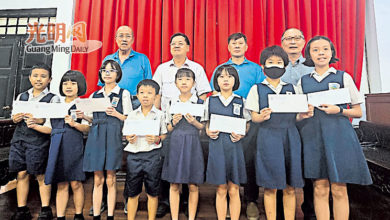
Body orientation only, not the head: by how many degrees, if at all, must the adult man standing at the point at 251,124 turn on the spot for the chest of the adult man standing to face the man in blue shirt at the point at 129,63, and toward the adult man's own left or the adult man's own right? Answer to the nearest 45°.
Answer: approximately 90° to the adult man's own right

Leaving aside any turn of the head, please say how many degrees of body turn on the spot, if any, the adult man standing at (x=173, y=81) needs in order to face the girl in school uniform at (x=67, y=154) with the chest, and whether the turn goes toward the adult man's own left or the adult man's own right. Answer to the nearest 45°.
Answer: approximately 90° to the adult man's own right

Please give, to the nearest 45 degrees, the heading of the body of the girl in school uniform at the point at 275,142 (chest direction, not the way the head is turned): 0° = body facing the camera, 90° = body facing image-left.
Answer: approximately 0°

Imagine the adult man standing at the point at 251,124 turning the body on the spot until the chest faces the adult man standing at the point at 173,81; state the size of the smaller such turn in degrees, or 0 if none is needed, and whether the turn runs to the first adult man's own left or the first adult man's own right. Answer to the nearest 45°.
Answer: approximately 90° to the first adult man's own right

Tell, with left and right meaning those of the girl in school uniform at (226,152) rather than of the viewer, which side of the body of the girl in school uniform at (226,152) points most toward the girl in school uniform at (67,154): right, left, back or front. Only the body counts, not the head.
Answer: right
